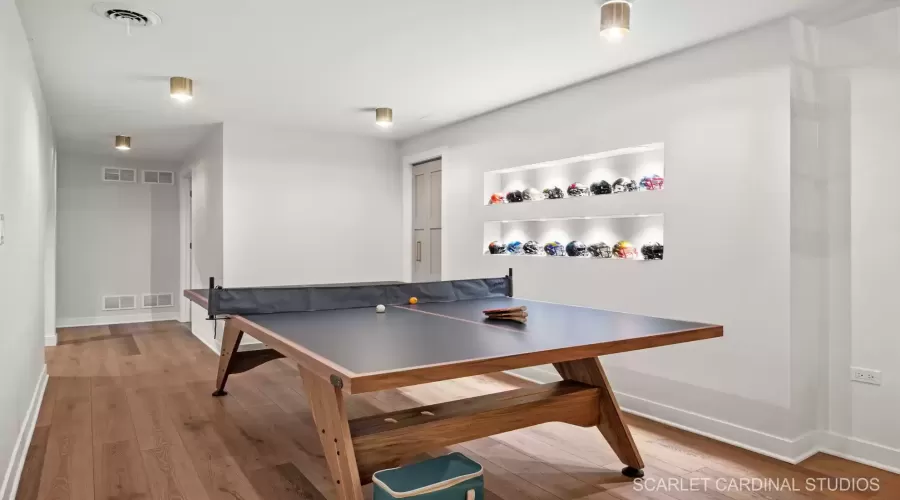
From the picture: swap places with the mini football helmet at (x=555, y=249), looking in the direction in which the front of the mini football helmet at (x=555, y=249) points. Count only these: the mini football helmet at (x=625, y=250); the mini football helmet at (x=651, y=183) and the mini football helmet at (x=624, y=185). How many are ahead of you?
3

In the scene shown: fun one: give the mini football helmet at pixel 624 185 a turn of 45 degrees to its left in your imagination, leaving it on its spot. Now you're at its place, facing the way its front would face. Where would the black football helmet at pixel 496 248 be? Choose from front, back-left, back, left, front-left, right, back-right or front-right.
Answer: back-left

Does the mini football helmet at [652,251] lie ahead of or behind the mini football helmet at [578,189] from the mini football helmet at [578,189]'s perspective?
ahead

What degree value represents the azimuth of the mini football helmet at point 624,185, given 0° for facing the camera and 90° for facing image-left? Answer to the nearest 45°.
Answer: approximately 315°

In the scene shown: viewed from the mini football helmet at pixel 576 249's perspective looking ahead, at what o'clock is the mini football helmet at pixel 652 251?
the mini football helmet at pixel 652 251 is roughly at 12 o'clock from the mini football helmet at pixel 576 249.

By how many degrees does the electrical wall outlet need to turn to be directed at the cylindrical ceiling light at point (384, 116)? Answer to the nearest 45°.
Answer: approximately 45° to its right

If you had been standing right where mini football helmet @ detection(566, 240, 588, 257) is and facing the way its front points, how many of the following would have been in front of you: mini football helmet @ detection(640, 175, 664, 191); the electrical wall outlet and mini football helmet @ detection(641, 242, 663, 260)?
3

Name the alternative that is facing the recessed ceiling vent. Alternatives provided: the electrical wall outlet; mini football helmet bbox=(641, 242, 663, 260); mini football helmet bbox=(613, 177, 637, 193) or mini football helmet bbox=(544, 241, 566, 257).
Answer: the electrical wall outlet
